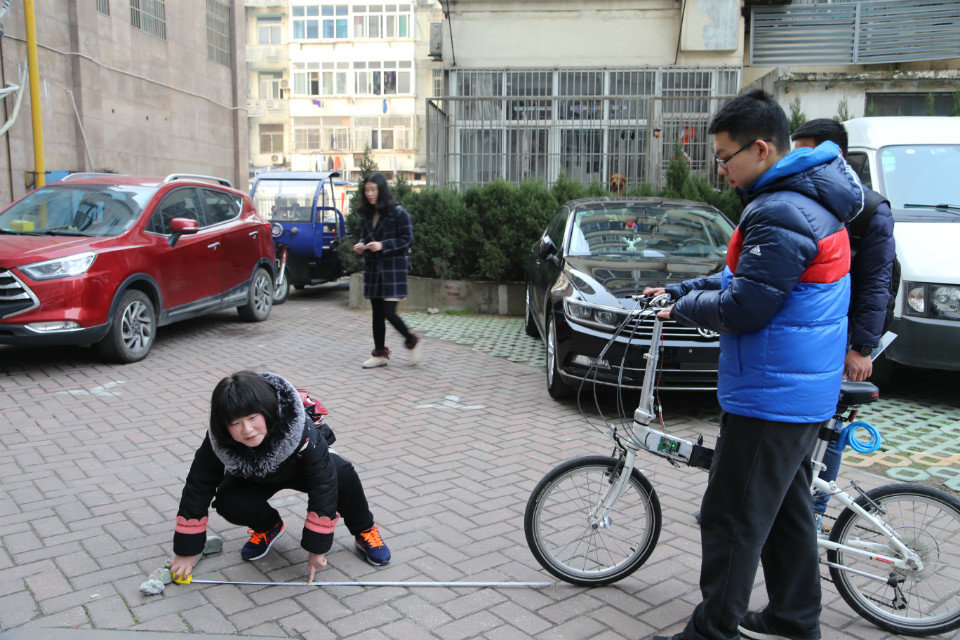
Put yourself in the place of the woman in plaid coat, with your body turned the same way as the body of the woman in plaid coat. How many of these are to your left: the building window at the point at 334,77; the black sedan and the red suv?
1

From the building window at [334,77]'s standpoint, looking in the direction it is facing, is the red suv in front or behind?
in front

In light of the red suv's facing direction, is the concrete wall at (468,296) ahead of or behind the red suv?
behind

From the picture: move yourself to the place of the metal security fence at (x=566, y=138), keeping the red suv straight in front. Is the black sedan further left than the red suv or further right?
left

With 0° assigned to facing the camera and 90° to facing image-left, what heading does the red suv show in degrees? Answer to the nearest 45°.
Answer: approximately 45°

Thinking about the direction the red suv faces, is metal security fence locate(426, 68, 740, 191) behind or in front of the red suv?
behind

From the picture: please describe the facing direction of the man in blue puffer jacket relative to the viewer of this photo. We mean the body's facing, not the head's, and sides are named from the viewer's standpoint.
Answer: facing to the left of the viewer

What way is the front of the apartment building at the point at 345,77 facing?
toward the camera

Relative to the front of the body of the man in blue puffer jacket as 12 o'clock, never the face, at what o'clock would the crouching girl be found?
The crouching girl is roughly at 12 o'clock from the man in blue puffer jacket.

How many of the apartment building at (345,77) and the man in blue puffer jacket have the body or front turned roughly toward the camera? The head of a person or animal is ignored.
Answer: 1

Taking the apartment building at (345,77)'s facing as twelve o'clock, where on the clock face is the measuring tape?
The measuring tape is roughly at 12 o'clock from the apartment building.

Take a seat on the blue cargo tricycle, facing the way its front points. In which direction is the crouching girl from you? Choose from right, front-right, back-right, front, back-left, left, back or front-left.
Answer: front-left

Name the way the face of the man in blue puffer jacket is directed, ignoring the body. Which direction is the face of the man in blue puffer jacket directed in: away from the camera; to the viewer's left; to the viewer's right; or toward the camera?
to the viewer's left

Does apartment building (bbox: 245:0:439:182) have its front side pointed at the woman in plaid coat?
yes

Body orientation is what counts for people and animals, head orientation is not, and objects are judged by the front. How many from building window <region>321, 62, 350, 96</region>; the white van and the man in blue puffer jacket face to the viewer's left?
1

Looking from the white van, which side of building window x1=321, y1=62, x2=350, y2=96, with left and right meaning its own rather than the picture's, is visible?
front

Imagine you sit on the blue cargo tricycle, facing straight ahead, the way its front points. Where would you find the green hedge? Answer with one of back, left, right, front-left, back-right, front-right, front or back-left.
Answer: left
